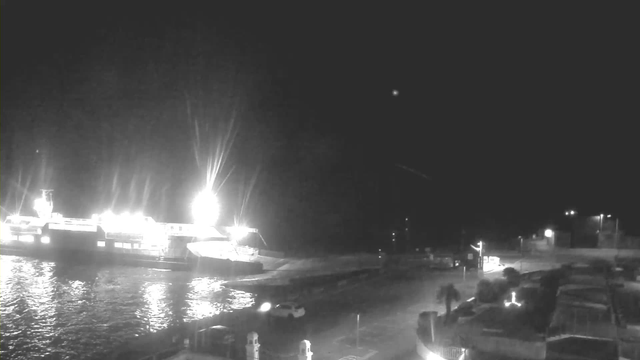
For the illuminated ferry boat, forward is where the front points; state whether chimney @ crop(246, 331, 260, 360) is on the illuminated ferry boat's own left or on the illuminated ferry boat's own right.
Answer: on the illuminated ferry boat's own right

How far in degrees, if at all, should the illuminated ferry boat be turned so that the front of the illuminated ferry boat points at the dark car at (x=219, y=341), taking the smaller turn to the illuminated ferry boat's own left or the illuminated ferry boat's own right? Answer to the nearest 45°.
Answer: approximately 90° to the illuminated ferry boat's own right

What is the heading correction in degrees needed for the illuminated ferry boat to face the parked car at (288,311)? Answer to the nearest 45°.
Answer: approximately 90° to its right

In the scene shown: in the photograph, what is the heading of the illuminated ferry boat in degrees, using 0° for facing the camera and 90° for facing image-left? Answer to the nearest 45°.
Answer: approximately 270°
